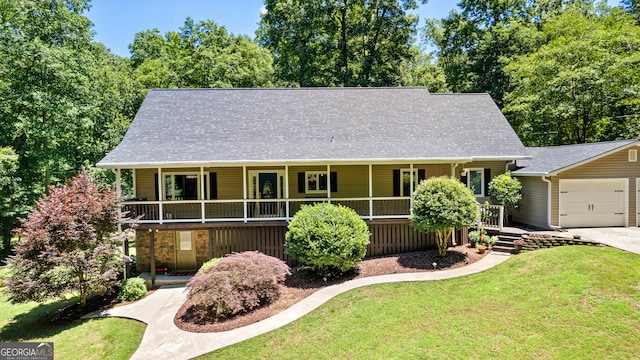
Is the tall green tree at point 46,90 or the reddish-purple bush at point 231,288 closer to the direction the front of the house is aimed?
the reddish-purple bush

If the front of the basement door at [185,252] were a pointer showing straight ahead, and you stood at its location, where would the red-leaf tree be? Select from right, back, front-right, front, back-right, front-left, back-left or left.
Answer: front-right

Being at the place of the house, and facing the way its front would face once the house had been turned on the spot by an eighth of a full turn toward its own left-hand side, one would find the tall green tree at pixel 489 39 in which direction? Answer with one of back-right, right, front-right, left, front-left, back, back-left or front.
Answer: left

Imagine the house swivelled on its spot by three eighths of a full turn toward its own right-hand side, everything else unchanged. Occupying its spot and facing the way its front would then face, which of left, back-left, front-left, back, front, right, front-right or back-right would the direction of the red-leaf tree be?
left

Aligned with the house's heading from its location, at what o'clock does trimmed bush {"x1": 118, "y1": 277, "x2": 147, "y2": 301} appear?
The trimmed bush is roughly at 2 o'clock from the house.

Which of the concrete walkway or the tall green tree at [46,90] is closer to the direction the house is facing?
the concrete walkway

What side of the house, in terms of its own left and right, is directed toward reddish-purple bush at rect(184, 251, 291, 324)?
front

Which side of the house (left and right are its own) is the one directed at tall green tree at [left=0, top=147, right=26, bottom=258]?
right

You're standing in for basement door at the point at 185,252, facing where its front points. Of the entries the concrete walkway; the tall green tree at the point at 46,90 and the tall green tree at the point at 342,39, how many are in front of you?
1

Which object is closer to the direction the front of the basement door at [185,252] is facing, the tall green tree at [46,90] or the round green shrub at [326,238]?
the round green shrub

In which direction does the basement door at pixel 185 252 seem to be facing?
toward the camera

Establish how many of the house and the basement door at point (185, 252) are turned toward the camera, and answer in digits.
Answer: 2

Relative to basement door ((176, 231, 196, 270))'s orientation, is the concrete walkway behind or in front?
in front

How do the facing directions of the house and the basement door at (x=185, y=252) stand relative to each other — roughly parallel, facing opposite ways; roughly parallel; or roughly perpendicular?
roughly parallel

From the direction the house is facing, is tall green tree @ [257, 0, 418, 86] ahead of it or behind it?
behind
